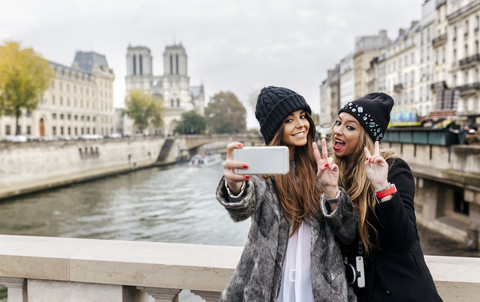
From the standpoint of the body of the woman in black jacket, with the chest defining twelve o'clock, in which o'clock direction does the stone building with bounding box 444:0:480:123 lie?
The stone building is roughly at 5 o'clock from the woman in black jacket.

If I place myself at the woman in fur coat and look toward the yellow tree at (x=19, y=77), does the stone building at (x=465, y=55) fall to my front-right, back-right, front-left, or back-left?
front-right

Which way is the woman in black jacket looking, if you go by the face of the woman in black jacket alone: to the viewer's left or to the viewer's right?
to the viewer's left

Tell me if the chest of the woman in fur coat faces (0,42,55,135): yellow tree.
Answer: no

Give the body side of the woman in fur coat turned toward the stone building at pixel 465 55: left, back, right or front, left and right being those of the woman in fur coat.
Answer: back

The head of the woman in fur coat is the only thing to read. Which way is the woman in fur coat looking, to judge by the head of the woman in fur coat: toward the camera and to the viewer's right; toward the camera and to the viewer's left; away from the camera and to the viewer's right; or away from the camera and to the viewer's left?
toward the camera and to the viewer's left

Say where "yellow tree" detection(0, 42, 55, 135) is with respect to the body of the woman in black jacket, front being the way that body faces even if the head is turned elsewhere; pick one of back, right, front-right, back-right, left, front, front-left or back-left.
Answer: right

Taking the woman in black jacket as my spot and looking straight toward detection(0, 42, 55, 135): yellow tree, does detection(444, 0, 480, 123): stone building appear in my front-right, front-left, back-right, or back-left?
front-right

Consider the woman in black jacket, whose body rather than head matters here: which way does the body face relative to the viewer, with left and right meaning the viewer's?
facing the viewer and to the left of the viewer

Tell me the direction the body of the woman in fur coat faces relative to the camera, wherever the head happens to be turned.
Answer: toward the camera

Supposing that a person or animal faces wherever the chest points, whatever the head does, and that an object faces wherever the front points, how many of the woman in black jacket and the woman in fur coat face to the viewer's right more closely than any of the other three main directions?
0
